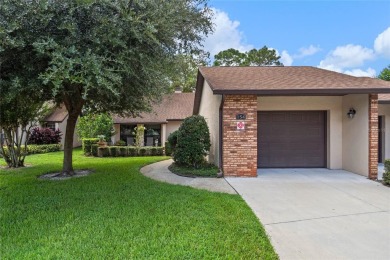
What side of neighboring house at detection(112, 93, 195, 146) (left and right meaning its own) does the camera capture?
front

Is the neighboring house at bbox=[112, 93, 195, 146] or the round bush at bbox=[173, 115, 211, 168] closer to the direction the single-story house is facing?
the round bush

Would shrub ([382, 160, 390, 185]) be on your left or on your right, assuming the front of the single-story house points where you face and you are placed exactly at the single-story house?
on your left

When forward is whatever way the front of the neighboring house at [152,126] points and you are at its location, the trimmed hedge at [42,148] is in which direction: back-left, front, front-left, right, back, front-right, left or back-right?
right

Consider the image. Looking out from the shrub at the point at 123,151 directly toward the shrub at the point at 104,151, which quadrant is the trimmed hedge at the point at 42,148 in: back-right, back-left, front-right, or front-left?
front-right

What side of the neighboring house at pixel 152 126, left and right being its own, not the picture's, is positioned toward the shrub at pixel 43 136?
right

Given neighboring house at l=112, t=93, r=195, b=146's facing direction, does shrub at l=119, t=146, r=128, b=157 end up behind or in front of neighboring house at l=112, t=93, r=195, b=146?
in front

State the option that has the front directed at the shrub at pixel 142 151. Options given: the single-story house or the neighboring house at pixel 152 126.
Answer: the neighboring house

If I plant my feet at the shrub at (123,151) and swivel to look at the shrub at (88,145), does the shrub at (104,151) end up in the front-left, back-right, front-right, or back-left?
front-left

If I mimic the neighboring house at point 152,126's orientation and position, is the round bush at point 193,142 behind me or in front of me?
in front

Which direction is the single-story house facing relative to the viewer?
toward the camera

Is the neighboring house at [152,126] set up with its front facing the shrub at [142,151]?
yes

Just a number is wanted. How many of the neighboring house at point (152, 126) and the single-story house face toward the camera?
2
